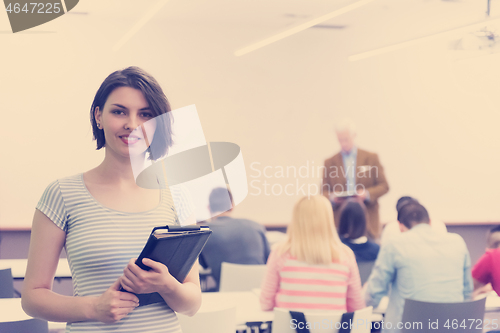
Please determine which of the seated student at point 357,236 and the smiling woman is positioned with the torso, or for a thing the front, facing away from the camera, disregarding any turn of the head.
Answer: the seated student

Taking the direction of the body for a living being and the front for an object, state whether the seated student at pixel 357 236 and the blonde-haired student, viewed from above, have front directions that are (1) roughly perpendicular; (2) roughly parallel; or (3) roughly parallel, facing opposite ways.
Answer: roughly parallel

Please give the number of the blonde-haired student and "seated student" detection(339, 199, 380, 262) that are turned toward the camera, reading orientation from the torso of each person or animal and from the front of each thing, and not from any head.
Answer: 0

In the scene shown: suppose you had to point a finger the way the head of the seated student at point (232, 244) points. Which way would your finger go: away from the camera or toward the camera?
away from the camera

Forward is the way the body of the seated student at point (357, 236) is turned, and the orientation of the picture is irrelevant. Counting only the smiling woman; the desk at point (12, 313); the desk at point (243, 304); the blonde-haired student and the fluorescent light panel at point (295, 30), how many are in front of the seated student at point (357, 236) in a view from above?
1

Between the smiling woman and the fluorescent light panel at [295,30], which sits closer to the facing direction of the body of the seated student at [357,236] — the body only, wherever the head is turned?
the fluorescent light panel

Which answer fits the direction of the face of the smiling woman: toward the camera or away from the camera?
toward the camera

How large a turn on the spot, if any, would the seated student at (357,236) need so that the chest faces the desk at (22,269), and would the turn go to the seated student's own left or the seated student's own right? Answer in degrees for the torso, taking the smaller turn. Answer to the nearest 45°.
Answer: approximately 90° to the seated student's own left

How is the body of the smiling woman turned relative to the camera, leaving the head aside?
toward the camera

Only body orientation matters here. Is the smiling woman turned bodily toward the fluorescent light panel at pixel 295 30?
no

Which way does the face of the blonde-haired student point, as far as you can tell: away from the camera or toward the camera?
away from the camera

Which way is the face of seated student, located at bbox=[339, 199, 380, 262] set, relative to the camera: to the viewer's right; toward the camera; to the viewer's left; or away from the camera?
away from the camera

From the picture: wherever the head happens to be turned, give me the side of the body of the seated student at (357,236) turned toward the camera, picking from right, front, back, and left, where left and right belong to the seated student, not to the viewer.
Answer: back

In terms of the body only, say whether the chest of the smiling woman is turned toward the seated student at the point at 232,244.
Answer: no

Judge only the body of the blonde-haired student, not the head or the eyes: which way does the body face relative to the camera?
away from the camera

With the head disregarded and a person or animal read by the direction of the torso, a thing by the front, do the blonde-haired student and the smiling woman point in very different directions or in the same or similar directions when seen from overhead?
very different directions

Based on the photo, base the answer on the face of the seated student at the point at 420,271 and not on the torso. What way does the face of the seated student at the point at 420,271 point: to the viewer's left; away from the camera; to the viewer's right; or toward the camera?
away from the camera

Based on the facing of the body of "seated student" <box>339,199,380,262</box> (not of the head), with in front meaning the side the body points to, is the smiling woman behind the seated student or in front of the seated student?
behind
